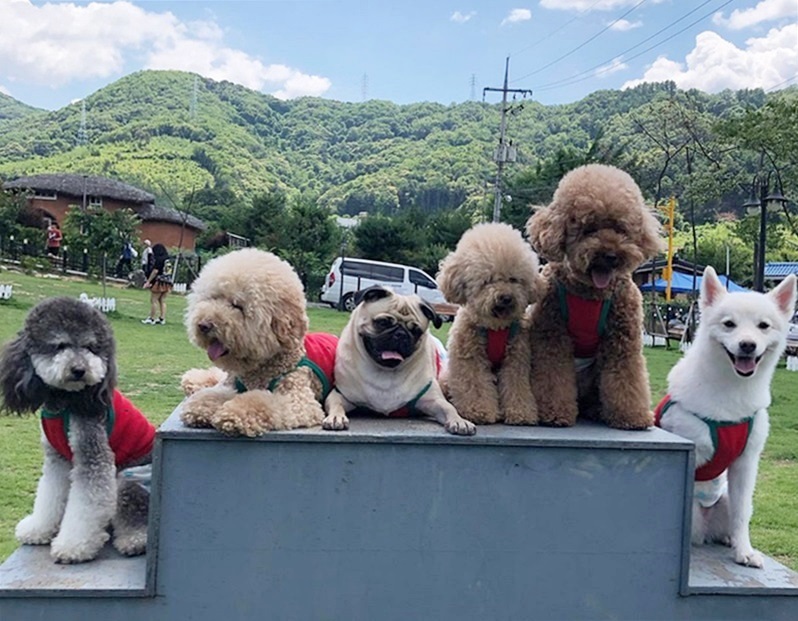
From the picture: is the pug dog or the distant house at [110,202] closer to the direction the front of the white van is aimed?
the distant house

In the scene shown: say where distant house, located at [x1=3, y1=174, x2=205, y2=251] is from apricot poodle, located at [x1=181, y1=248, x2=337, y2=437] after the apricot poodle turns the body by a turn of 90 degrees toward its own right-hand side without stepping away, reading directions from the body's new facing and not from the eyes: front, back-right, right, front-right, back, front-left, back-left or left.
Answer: front-right

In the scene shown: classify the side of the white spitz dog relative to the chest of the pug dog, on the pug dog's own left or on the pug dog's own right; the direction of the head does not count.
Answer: on the pug dog's own left

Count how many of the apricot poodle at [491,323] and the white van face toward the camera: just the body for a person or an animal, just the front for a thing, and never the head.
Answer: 1
